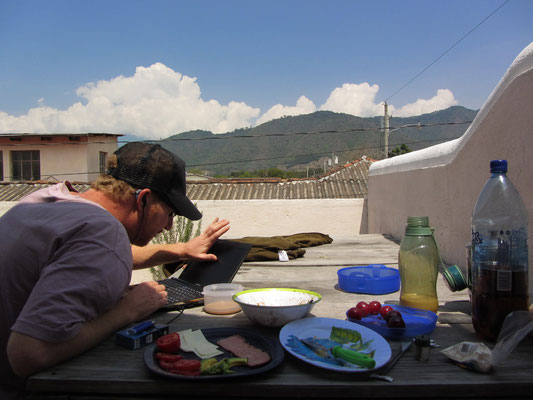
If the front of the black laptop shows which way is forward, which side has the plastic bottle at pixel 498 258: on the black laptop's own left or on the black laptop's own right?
on the black laptop's own left

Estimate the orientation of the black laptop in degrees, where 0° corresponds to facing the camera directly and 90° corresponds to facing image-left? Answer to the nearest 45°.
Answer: approximately 45°

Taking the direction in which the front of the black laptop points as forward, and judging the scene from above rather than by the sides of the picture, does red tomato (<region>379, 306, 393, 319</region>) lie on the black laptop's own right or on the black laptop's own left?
on the black laptop's own left

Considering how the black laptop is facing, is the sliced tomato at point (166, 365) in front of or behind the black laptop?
in front

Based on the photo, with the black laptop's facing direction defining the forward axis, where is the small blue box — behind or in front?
in front

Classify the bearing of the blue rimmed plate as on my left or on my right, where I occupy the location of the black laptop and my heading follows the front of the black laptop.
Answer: on my left

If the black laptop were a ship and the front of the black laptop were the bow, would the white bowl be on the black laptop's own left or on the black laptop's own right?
on the black laptop's own left

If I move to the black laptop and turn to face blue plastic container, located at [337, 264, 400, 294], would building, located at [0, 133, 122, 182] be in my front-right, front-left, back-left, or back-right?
back-left

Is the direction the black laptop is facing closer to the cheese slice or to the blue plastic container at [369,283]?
the cheese slice

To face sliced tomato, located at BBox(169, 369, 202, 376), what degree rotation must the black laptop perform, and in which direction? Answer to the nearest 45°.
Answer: approximately 45° to its left

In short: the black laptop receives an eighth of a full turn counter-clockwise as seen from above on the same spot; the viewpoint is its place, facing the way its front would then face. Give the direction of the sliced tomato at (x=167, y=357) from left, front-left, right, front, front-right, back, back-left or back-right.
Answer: front

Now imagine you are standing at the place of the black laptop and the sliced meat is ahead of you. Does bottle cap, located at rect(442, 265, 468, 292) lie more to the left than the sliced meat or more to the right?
left

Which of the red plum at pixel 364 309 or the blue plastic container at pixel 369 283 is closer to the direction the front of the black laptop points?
the red plum

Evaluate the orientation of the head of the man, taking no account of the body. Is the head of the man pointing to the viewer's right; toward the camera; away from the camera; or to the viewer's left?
to the viewer's right

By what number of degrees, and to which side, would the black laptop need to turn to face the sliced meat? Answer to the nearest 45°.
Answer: approximately 45° to its left

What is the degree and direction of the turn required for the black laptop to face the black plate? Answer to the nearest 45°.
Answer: approximately 45° to its left
